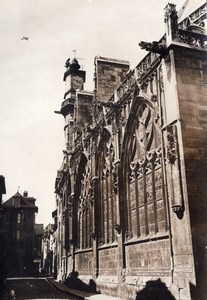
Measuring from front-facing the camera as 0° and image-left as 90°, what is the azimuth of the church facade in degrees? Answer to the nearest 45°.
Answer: approximately 45°
